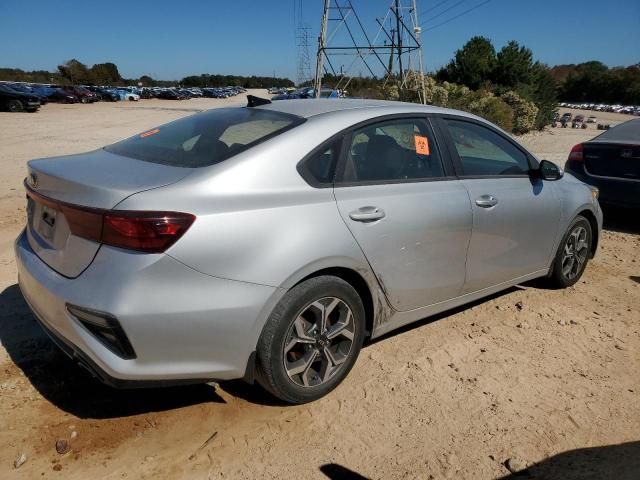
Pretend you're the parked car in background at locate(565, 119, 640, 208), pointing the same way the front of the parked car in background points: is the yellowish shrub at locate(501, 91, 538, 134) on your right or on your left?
on your left

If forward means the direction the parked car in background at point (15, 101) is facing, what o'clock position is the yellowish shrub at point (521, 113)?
The yellowish shrub is roughly at 12 o'clock from the parked car in background.

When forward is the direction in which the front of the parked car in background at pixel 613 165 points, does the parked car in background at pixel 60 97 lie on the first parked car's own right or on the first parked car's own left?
on the first parked car's own left

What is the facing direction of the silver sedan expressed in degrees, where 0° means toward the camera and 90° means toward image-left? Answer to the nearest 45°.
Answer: approximately 225°

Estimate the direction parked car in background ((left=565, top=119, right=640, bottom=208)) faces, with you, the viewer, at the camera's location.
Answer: facing away from the viewer and to the right of the viewer
